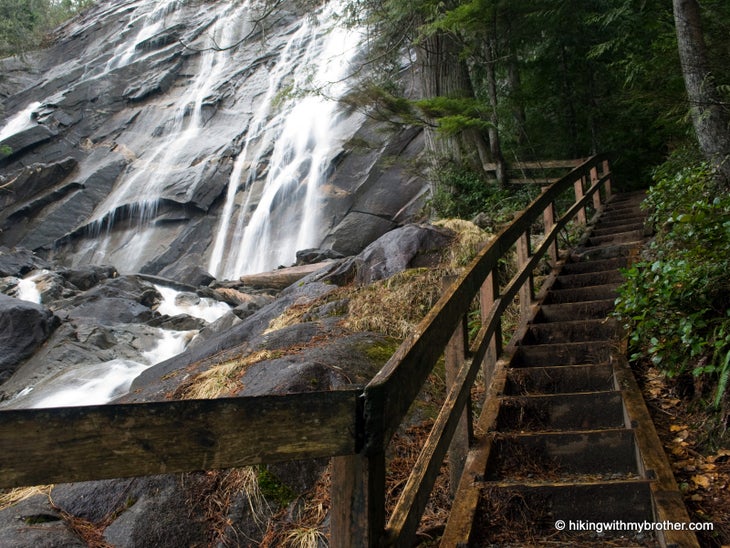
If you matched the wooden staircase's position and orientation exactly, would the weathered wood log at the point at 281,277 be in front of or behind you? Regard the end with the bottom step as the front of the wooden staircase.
behind

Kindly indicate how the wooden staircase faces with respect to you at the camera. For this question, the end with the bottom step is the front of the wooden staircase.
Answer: facing the viewer

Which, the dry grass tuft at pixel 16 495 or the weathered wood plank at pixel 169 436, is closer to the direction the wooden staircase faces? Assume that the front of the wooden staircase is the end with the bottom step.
the weathered wood plank

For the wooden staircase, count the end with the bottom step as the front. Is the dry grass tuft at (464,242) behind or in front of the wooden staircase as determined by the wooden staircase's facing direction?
behind

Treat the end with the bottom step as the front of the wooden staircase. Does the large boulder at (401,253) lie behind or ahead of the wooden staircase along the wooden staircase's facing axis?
behind

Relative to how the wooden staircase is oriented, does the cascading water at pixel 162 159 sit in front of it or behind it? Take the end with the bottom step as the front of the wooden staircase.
behind

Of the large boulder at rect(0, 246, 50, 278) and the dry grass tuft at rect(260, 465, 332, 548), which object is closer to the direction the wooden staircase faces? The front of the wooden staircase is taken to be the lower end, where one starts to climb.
the dry grass tuft

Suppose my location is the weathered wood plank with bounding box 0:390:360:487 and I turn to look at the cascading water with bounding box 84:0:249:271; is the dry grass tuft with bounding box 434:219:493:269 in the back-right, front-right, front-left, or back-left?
front-right

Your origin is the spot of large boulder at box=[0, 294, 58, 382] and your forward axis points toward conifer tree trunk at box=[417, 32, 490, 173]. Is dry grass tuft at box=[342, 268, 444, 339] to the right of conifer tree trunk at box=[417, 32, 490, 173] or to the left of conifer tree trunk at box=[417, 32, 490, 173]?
right
